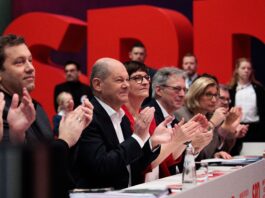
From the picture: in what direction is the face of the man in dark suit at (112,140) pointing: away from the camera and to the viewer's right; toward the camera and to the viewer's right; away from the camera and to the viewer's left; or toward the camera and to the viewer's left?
toward the camera and to the viewer's right

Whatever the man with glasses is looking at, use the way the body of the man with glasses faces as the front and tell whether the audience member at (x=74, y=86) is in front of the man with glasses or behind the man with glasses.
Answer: behind

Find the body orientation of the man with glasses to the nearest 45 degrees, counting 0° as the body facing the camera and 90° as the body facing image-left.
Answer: approximately 315°

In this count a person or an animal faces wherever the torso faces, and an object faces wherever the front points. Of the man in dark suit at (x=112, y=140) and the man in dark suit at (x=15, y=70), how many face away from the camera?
0

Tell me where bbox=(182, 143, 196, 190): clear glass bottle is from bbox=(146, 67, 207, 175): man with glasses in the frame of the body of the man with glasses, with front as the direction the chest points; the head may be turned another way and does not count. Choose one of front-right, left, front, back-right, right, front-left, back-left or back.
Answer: front-right

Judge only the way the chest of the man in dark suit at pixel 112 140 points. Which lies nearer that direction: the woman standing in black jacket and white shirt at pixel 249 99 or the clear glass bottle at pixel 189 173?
the clear glass bottle

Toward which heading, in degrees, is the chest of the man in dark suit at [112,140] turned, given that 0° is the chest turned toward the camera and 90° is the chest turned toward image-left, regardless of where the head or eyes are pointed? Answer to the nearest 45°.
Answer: approximately 315°

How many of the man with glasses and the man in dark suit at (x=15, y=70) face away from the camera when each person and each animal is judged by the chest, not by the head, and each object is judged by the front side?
0

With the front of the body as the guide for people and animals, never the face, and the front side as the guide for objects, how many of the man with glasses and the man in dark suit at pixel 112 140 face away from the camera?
0
